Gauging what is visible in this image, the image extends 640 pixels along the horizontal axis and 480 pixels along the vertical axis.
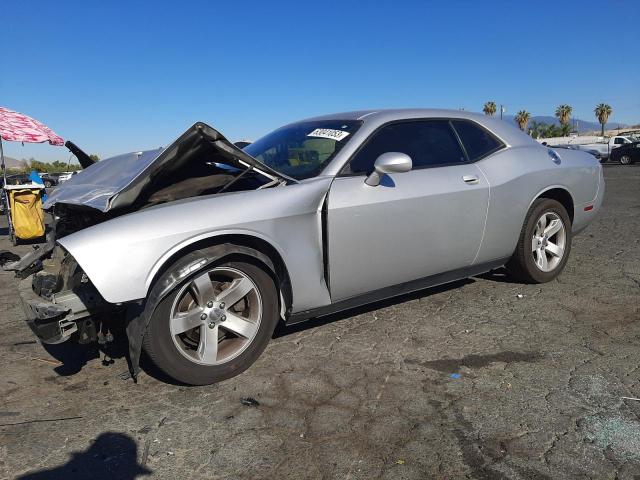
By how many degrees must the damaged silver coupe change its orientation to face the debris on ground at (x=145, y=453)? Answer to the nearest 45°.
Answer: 0° — it already faces it

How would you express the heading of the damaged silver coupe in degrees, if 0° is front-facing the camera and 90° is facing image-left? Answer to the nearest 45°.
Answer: approximately 45°

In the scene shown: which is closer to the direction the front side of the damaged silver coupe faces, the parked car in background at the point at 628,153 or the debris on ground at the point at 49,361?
the debris on ground

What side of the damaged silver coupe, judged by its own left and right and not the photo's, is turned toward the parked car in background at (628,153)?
back
